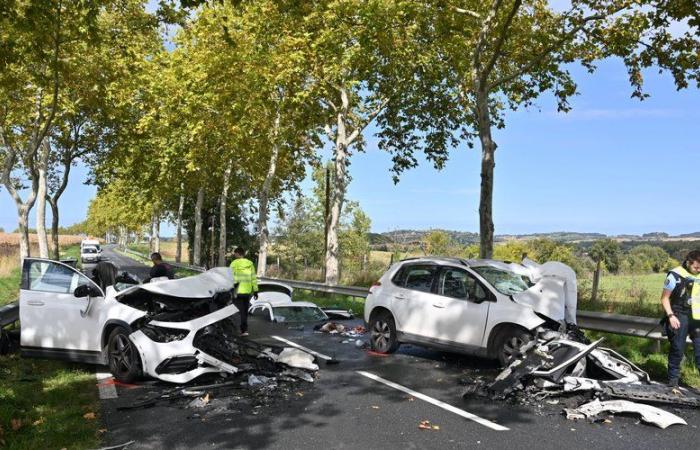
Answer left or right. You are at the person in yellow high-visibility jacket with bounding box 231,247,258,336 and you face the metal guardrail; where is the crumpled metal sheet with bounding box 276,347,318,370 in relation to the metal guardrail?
right

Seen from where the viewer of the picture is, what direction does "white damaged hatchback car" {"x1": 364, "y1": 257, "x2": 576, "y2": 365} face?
facing the viewer and to the right of the viewer

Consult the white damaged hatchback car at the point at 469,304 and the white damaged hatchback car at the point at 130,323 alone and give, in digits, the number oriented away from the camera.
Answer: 0

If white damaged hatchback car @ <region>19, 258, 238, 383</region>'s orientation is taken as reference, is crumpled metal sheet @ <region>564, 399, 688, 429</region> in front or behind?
in front

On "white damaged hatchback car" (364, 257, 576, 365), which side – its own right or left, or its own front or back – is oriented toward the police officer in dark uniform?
front

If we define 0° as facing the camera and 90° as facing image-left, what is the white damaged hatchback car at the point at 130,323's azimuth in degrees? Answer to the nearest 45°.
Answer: approximately 315°

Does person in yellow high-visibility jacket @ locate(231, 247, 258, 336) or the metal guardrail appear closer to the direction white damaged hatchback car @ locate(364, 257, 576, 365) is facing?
the metal guardrail

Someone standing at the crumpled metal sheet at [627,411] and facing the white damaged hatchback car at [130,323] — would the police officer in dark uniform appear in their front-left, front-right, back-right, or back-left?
back-right
